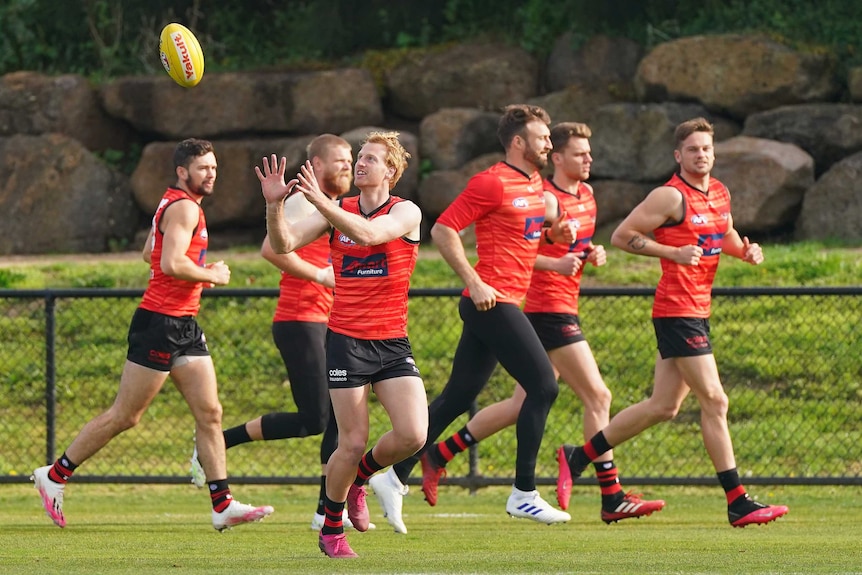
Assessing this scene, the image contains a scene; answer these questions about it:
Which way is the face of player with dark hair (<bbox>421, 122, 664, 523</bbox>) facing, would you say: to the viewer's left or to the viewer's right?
to the viewer's right

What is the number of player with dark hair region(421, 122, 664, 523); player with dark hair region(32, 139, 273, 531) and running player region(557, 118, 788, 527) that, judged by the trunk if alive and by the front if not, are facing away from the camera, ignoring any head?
0

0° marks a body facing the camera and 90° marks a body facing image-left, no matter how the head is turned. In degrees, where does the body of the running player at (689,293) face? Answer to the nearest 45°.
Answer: approximately 315°

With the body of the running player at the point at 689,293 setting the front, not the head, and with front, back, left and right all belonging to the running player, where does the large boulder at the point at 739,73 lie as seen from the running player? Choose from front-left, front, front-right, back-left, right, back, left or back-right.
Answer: back-left

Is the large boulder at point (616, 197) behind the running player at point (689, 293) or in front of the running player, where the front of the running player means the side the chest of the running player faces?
behind

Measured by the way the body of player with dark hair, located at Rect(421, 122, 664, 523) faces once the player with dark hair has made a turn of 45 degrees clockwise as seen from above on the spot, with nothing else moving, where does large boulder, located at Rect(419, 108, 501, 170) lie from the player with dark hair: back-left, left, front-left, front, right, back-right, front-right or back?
back

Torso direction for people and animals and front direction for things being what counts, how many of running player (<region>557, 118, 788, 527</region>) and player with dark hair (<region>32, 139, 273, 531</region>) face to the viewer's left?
0

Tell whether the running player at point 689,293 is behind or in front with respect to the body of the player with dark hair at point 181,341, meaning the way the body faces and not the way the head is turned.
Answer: in front

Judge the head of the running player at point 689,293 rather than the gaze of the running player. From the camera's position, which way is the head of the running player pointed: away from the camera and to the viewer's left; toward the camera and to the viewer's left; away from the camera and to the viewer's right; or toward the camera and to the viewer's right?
toward the camera and to the viewer's right

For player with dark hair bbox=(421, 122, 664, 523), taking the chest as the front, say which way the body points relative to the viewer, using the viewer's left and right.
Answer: facing the viewer and to the right of the viewer
